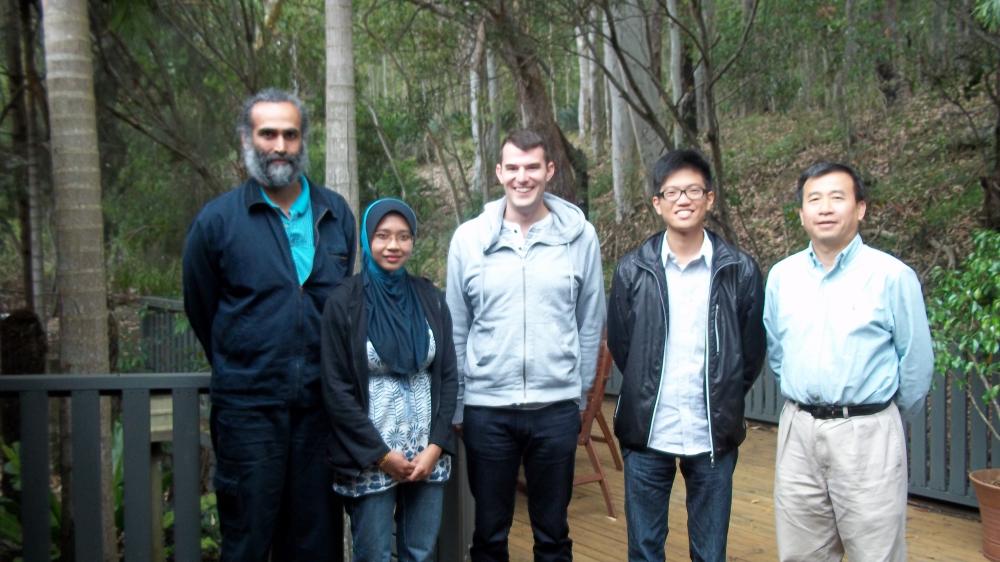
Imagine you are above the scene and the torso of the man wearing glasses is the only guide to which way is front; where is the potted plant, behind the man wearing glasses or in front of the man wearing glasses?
behind

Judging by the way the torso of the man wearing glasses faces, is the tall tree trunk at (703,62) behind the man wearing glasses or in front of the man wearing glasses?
behind

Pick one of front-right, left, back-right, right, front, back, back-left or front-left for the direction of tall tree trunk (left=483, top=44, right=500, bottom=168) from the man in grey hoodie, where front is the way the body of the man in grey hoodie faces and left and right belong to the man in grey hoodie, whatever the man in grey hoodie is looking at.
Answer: back

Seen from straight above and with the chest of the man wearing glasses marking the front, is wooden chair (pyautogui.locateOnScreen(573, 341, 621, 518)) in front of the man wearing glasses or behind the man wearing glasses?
behind

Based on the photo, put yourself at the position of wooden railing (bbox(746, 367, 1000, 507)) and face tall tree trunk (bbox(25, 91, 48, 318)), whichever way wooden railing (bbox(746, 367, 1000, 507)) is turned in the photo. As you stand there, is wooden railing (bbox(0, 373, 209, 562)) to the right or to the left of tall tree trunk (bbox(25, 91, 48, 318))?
left

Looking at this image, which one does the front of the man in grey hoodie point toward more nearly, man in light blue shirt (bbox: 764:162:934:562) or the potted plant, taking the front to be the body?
the man in light blue shirt

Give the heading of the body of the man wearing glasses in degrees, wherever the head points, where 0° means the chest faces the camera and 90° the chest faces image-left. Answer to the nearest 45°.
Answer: approximately 0°

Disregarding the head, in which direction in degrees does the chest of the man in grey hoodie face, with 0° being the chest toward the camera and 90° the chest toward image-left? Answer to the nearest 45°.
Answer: approximately 0°

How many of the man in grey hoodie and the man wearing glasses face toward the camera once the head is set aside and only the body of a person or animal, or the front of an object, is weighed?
2
